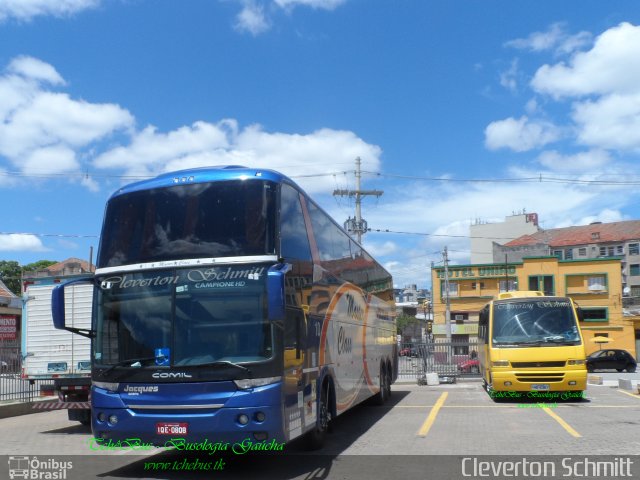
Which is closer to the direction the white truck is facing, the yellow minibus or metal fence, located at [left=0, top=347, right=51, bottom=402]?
the metal fence

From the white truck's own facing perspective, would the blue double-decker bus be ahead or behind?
behind

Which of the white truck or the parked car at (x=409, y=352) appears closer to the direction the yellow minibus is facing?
the white truck

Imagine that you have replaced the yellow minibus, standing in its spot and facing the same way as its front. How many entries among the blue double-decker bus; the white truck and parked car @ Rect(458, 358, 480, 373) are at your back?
1

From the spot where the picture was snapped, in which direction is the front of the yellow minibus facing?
facing the viewer

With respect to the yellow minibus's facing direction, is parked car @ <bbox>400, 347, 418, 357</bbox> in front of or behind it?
behind

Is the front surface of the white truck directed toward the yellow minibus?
no

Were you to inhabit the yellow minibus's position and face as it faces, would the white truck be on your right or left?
on your right

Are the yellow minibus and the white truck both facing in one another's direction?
no

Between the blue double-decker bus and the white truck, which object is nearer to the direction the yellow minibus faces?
the blue double-decker bus

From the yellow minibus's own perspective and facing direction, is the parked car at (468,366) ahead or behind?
behind
